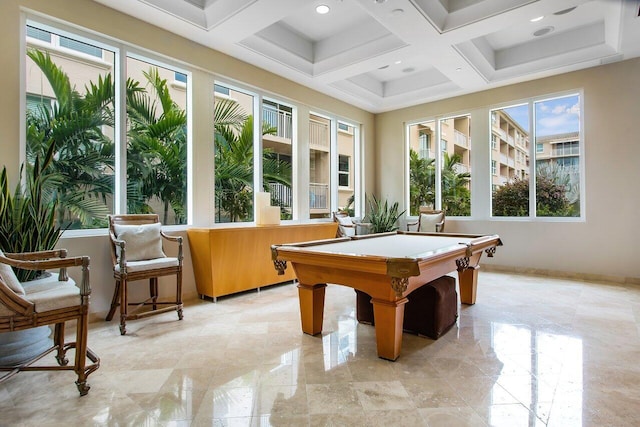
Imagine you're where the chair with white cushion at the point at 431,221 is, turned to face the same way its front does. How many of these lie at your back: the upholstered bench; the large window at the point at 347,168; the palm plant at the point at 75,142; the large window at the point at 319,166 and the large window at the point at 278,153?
0

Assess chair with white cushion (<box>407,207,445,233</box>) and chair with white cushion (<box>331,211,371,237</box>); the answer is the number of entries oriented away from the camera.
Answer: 0

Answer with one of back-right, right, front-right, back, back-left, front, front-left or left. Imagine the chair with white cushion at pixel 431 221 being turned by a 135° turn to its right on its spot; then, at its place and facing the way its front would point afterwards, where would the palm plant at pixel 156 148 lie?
back-left

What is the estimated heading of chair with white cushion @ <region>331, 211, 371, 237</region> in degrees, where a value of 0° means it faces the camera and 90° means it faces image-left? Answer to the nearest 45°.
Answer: approximately 315°

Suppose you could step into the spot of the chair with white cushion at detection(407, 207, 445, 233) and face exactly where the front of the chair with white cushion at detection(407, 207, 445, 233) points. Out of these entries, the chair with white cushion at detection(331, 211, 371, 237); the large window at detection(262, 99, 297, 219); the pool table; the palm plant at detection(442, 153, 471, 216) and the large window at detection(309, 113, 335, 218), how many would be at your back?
1

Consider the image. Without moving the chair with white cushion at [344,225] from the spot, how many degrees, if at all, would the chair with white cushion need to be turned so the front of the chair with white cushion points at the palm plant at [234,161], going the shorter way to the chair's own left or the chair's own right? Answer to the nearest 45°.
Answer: approximately 90° to the chair's own right

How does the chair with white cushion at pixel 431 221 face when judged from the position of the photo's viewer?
facing the viewer and to the left of the viewer

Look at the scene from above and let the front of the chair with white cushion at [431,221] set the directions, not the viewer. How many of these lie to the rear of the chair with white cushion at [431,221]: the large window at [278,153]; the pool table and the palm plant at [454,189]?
1

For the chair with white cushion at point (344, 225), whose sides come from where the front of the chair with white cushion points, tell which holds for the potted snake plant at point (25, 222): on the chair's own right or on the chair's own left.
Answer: on the chair's own right

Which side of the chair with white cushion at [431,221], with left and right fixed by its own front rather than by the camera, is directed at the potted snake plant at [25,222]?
front

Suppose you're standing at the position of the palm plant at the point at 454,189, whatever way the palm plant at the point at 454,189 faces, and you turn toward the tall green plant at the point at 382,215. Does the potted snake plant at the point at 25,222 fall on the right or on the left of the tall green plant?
left

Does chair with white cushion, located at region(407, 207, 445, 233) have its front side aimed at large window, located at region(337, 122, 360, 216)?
no

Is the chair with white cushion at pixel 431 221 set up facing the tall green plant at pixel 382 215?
no

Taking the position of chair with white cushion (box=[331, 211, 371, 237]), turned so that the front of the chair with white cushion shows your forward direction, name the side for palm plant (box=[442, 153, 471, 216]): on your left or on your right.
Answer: on your left

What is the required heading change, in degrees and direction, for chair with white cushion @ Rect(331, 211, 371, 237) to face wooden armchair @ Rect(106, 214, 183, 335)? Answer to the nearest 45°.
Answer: approximately 90° to its right

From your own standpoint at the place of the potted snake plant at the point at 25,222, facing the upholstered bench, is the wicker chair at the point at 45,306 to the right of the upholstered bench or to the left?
right

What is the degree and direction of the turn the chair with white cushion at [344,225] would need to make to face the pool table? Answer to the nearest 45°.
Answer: approximately 45° to its right
